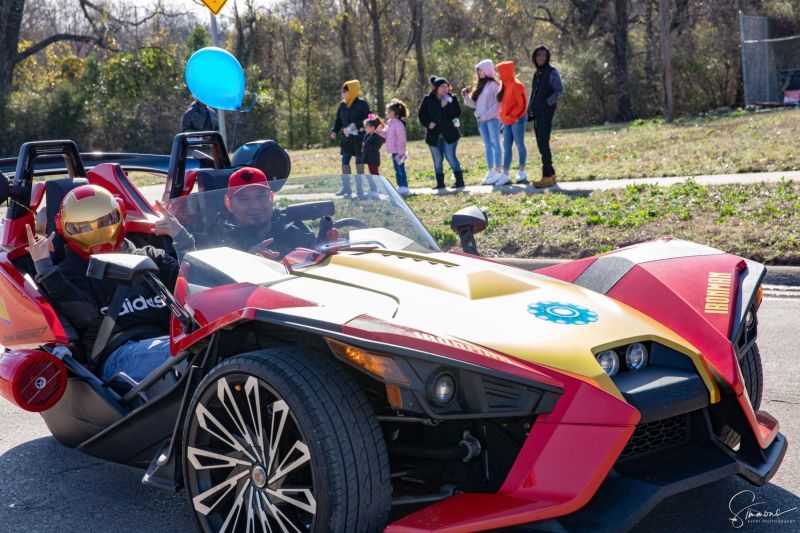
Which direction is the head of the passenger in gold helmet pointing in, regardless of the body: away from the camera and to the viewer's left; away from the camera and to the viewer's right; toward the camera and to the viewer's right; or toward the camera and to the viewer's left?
toward the camera and to the viewer's right

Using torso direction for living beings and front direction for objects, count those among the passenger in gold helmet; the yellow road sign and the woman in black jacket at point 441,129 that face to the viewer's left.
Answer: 0

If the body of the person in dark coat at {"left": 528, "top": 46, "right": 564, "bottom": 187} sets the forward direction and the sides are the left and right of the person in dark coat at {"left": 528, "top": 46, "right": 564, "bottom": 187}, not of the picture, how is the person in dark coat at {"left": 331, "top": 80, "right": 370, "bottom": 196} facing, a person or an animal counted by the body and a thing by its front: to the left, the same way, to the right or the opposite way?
the same way

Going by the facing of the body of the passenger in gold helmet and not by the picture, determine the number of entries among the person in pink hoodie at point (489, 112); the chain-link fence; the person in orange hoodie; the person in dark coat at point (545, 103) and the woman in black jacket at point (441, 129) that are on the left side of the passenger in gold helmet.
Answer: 5

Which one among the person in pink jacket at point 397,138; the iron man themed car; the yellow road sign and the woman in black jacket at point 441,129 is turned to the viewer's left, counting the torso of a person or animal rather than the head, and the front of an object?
the person in pink jacket

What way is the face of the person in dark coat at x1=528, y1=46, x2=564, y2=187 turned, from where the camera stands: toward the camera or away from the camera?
toward the camera

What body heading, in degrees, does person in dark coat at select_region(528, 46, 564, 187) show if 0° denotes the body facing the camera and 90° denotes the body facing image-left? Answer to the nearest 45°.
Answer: approximately 45°

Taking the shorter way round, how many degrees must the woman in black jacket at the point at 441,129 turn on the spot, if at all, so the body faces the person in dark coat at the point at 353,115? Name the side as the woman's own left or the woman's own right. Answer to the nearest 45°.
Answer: approximately 135° to the woman's own right

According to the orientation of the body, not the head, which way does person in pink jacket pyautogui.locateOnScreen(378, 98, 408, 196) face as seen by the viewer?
to the viewer's left

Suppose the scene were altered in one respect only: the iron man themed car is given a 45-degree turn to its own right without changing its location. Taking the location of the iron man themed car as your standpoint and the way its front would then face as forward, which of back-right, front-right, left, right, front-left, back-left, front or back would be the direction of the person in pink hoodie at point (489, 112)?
back

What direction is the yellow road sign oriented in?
toward the camera

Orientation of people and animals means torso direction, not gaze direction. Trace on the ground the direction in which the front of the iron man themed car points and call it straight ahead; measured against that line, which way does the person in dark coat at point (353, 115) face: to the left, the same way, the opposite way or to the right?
to the right

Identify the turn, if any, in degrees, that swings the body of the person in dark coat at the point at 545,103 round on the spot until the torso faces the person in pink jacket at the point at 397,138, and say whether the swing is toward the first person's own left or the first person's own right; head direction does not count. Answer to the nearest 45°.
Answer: approximately 90° to the first person's own right

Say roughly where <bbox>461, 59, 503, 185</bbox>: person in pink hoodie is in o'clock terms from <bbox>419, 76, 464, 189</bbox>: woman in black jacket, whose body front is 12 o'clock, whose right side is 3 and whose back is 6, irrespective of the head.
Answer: The person in pink hoodie is roughly at 9 o'clock from the woman in black jacket.

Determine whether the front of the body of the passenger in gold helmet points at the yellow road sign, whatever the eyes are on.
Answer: no

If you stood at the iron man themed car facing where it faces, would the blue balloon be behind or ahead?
behind

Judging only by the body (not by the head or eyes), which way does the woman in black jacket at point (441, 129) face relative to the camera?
toward the camera

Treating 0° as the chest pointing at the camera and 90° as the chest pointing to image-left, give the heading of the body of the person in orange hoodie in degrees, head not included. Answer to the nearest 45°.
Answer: approximately 45°
